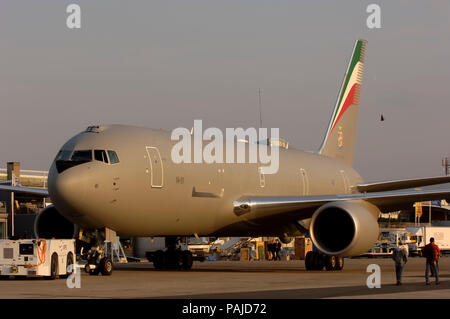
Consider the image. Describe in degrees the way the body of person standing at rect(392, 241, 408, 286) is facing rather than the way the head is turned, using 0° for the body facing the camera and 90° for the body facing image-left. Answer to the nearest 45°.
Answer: approximately 180°

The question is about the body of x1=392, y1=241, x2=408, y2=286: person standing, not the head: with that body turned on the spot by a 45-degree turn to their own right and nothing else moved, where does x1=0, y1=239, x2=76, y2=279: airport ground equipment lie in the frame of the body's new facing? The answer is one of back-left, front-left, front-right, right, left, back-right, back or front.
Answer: back-left
